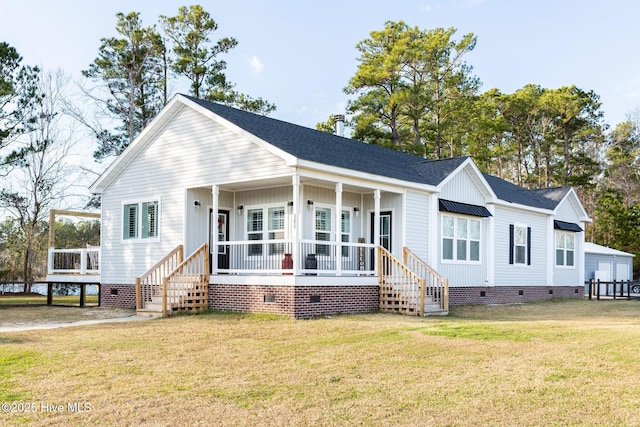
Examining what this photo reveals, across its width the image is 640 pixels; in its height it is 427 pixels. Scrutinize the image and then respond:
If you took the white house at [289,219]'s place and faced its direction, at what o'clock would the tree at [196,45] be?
The tree is roughly at 7 o'clock from the white house.

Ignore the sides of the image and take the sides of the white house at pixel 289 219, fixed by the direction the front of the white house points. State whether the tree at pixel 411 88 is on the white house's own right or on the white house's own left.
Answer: on the white house's own left

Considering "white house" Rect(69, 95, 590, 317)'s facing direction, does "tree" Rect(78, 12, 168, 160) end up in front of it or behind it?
behind

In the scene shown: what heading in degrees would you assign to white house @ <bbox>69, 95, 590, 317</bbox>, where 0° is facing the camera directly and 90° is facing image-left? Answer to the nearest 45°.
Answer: approximately 315°
